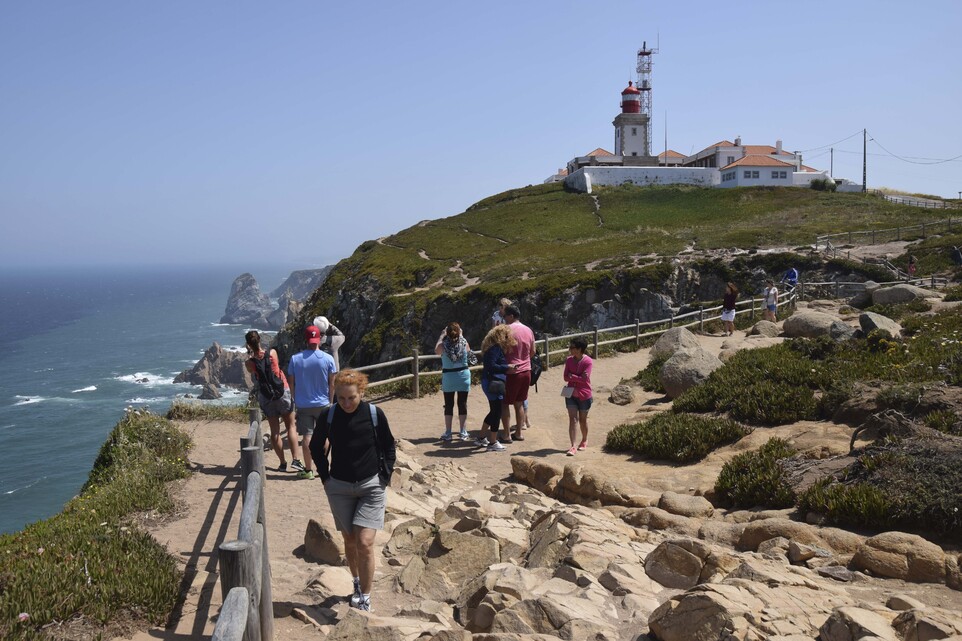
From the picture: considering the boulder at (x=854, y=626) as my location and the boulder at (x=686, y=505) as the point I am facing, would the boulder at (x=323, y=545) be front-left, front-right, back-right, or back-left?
front-left

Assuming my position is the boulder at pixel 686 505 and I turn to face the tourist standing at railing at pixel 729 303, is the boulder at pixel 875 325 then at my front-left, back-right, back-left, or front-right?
front-right

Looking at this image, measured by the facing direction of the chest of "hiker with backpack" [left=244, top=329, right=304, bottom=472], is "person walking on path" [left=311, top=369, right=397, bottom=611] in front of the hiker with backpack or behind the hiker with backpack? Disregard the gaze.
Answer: behind

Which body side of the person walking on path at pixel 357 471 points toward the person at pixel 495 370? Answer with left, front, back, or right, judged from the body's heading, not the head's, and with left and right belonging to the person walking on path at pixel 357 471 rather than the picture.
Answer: back

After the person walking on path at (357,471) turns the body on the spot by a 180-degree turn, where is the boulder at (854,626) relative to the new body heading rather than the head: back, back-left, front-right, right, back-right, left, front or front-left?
back-right

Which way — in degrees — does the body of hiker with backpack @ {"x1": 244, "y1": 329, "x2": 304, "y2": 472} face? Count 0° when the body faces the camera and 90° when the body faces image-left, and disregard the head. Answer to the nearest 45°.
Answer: approximately 135°

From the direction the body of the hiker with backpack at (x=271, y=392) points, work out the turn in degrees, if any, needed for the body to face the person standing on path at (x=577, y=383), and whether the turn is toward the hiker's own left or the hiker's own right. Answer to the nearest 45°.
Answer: approximately 135° to the hiker's own right

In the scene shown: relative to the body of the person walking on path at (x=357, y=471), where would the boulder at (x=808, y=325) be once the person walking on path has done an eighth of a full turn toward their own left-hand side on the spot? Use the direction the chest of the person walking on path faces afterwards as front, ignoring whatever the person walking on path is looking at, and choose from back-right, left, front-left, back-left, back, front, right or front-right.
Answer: left

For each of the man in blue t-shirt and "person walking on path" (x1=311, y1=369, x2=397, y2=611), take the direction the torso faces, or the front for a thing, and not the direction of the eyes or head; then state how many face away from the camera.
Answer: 1

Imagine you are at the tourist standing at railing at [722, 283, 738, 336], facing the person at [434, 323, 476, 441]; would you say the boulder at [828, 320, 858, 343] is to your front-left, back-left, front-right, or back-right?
front-left

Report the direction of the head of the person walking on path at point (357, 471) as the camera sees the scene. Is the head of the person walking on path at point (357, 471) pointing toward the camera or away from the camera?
toward the camera

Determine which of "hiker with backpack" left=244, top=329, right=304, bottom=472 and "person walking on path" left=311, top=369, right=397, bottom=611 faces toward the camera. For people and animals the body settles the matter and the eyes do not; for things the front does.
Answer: the person walking on path

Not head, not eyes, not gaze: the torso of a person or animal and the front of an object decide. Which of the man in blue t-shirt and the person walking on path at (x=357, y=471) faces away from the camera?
the man in blue t-shirt

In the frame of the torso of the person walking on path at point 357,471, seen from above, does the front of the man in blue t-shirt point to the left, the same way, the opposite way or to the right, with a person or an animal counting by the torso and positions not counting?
the opposite way

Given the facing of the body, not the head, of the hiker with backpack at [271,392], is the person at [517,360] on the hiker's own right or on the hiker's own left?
on the hiker's own right

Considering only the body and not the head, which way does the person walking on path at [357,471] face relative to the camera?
toward the camera

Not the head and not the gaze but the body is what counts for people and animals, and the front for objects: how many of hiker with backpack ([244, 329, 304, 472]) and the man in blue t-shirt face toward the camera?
0

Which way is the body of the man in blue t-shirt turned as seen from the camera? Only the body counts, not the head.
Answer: away from the camera
